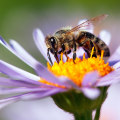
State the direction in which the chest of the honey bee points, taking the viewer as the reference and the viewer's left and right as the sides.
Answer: facing to the left of the viewer
